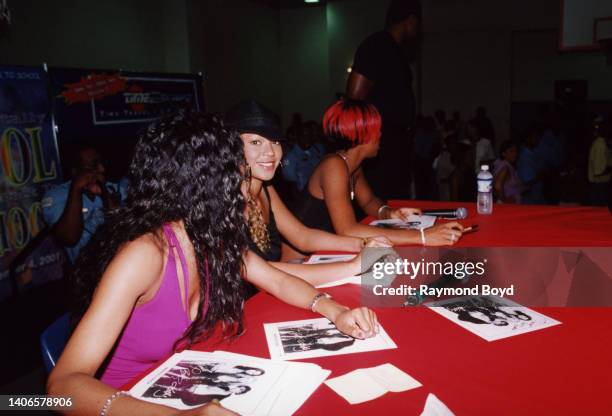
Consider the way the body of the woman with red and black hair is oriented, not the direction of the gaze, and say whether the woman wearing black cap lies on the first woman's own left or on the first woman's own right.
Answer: on the first woman's own right

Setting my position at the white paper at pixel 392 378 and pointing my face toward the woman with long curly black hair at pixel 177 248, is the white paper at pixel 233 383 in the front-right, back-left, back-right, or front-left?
front-left

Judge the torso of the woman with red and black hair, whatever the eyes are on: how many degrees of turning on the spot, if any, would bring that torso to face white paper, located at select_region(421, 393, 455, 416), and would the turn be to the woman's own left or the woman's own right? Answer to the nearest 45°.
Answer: approximately 90° to the woman's own right

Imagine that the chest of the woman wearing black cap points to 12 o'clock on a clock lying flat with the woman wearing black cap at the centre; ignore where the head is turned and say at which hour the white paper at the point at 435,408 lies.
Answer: The white paper is roughly at 1 o'clock from the woman wearing black cap.

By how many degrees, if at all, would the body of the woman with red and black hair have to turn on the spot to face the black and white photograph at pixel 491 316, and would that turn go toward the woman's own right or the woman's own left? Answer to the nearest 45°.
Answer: approximately 90° to the woman's own right

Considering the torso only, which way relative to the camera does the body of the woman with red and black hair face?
to the viewer's right

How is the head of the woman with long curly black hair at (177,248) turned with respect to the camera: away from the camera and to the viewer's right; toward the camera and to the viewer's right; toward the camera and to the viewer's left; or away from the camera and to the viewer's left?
away from the camera and to the viewer's right

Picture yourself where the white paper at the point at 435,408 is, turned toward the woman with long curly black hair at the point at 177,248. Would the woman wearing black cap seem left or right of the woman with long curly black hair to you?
right

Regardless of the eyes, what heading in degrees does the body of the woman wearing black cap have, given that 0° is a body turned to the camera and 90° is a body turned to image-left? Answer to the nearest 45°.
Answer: approximately 315°

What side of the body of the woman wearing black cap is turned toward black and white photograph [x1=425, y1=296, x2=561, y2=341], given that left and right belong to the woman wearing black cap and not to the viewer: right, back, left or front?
front
